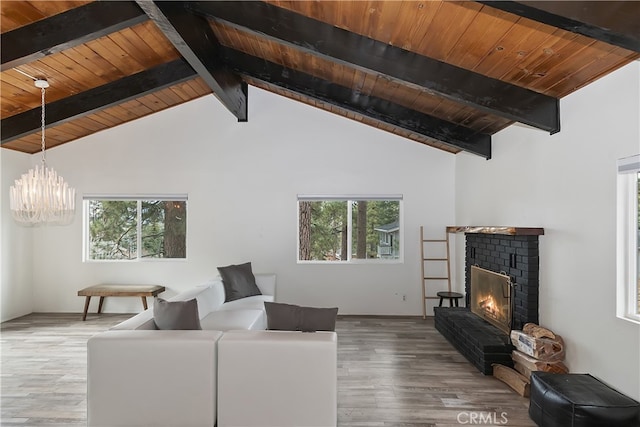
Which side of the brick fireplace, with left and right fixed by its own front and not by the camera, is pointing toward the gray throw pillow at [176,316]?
front

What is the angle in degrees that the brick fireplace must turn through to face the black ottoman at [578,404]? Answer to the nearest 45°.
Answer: approximately 45° to its left

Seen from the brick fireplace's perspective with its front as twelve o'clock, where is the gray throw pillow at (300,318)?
The gray throw pillow is roughly at 12 o'clock from the brick fireplace.

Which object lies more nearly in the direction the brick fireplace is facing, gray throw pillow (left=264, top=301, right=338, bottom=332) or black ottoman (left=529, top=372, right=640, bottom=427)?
the gray throw pillow

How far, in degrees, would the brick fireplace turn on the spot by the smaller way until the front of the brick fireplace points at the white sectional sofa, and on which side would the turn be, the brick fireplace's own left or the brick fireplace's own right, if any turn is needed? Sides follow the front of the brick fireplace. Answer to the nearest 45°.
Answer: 0° — it already faces it

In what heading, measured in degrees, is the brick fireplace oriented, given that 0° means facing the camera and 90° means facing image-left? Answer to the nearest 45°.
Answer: approximately 45°

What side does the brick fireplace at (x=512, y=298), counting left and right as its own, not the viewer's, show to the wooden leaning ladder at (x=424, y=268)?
right

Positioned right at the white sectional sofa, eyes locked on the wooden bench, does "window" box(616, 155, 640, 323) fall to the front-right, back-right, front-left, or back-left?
back-right

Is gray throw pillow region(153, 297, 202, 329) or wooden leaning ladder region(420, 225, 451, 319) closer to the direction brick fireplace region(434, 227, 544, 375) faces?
the gray throw pillow

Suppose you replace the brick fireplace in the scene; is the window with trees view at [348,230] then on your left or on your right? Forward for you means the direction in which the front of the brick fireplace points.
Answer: on your right
